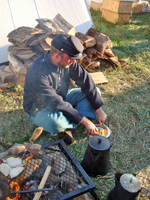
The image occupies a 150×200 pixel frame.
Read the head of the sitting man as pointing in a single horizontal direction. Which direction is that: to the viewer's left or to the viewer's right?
to the viewer's right

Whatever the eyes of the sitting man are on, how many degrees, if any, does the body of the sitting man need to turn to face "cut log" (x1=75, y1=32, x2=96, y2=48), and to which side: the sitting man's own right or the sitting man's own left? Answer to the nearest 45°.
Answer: approximately 135° to the sitting man's own left

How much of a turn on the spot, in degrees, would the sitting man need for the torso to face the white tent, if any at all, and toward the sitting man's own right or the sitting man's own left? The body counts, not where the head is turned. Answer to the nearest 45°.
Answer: approximately 135° to the sitting man's own left

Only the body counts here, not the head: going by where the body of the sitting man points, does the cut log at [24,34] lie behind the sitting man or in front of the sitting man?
behind

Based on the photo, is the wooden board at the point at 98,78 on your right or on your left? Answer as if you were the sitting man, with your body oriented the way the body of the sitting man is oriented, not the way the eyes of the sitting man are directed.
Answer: on your left

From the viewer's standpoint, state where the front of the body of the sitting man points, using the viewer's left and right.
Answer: facing the viewer and to the right of the viewer

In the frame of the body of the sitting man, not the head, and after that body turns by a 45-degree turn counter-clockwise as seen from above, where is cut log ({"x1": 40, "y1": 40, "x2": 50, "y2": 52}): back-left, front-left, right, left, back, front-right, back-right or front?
left

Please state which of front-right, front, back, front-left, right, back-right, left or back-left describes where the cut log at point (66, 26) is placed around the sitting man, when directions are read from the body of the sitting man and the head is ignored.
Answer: back-left

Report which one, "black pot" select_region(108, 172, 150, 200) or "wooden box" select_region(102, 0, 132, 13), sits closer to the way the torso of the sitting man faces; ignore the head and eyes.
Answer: the black pot

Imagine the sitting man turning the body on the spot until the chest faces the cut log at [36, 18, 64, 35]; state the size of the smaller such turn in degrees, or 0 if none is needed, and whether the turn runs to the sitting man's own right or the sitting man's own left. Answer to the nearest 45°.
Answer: approximately 135° to the sitting man's own left

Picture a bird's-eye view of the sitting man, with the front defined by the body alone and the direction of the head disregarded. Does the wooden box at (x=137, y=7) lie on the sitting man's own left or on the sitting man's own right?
on the sitting man's own left
